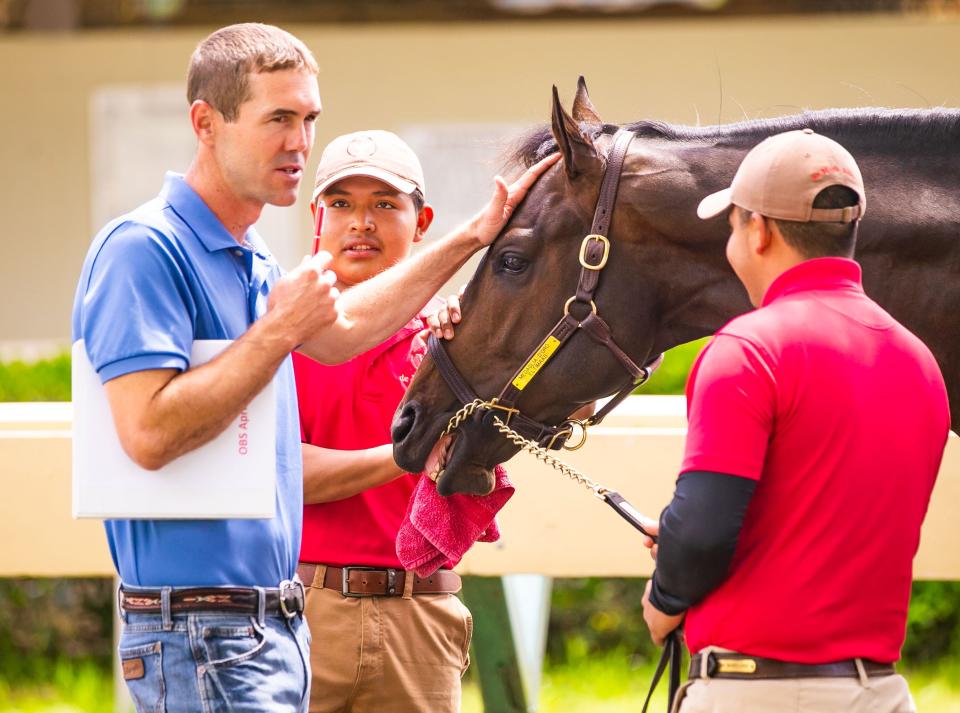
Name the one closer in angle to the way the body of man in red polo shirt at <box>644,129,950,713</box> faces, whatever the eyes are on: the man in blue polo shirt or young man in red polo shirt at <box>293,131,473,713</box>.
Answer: the young man in red polo shirt

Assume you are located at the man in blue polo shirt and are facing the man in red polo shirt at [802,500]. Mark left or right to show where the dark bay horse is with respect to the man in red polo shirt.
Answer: left

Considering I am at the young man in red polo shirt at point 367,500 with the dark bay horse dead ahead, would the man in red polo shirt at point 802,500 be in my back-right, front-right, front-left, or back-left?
front-right

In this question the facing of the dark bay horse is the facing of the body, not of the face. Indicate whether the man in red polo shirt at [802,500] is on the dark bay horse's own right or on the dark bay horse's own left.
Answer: on the dark bay horse's own left

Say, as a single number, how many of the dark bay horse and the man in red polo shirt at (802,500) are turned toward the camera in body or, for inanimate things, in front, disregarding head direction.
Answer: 0

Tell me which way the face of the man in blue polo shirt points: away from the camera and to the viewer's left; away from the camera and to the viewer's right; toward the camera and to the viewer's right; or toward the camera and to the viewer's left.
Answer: toward the camera and to the viewer's right

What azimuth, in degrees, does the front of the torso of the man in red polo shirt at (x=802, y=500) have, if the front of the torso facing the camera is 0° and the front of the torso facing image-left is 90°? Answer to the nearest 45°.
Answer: approximately 135°

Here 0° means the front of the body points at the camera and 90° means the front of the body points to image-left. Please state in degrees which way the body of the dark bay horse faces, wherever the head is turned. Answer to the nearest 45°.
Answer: approximately 90°

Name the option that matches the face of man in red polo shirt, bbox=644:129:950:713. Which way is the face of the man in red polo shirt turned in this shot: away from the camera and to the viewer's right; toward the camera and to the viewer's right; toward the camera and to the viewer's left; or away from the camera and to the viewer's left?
away from the camera and to the viewer's left

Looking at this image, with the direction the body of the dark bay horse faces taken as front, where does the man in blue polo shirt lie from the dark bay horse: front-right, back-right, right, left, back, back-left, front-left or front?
front-left
